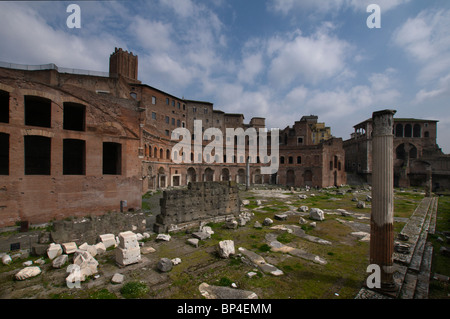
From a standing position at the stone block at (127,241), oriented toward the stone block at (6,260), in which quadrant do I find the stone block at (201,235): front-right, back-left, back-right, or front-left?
back-right

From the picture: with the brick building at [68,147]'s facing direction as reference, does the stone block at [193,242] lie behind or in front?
in front

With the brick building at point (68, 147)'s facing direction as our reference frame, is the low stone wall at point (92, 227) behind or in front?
in front

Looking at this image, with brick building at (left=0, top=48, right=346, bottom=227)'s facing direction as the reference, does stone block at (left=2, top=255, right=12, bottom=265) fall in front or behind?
in front

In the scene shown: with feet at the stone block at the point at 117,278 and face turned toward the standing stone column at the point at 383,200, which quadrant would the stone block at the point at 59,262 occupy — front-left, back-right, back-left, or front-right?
back-left

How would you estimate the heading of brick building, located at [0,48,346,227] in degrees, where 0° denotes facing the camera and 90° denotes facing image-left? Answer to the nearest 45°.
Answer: approximately 315°
